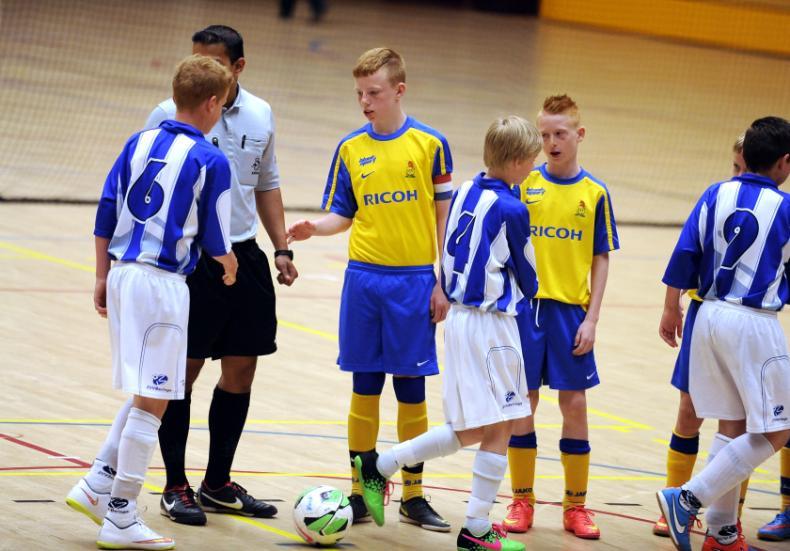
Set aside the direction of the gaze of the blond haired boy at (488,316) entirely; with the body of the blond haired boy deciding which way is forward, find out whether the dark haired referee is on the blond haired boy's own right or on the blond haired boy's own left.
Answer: on the blond haired boy's own left

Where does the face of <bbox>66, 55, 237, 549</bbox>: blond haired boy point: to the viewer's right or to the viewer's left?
to the viewer's right

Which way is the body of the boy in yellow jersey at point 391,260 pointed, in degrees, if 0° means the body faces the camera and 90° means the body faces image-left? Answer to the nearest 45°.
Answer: approximately 0°

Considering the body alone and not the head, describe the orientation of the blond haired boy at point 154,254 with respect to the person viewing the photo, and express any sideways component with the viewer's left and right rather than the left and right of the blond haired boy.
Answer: facing away from the viewer and to the right of the viewer
